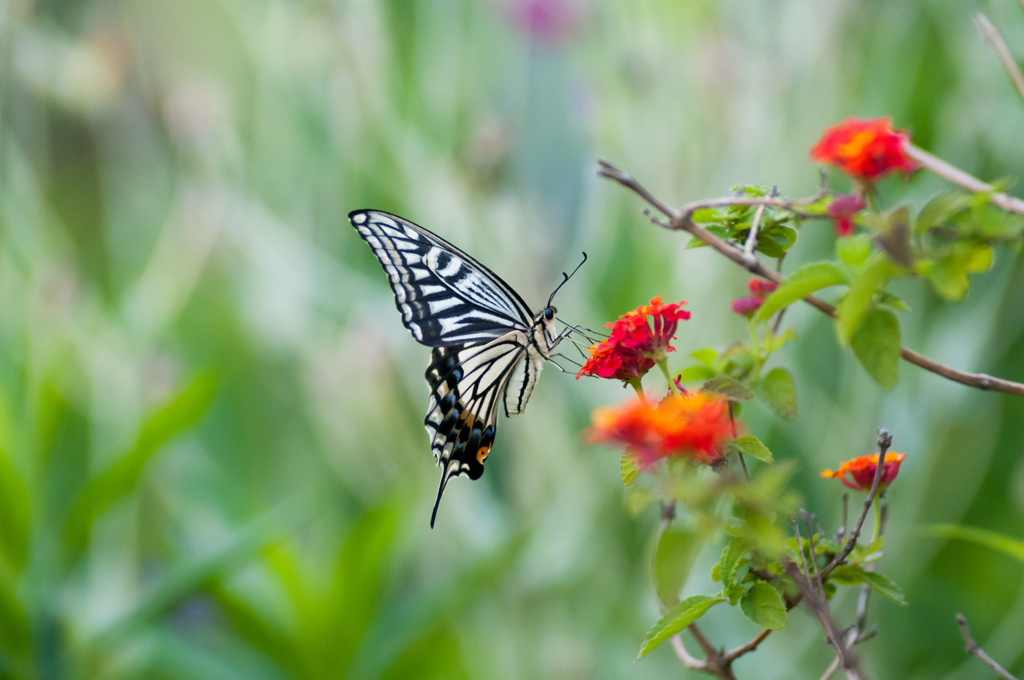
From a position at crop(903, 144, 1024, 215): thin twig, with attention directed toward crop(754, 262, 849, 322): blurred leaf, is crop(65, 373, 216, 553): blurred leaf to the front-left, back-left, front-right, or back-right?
front-right

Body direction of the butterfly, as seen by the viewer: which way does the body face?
to the viewer's right
